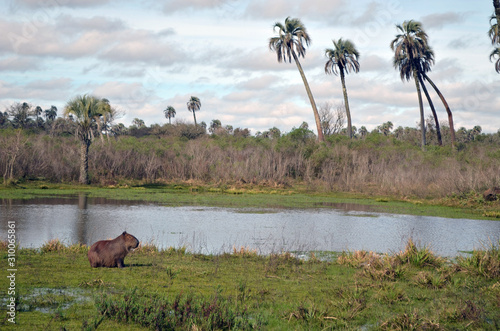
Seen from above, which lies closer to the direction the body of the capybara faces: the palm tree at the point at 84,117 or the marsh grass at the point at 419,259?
the marsh grass

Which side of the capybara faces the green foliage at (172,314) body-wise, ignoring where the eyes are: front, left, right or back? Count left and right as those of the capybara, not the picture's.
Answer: right

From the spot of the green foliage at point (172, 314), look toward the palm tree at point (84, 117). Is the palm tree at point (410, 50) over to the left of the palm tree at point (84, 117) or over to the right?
right

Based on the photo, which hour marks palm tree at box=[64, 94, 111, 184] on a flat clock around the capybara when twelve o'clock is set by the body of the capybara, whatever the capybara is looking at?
The palm tree is roughly at 9 o'clock from the capybara.

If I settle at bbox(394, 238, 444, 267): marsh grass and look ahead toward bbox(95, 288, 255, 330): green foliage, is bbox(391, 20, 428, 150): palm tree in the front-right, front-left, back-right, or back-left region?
back-right

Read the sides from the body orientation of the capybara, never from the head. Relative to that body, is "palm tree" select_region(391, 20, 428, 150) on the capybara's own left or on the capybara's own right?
on the capybara's own left

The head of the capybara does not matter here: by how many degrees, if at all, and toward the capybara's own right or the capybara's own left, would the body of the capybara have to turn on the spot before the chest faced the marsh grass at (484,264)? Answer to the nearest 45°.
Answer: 0° — it already faces it

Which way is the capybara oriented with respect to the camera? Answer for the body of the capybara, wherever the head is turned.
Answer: to the viewer's right

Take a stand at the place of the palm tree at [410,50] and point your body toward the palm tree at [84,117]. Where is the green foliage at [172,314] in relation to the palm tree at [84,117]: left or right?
left

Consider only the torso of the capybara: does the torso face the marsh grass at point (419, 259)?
yes

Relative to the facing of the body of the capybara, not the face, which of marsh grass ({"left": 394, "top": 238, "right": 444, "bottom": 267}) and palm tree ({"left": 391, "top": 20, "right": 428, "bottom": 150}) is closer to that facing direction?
the marsh grass
